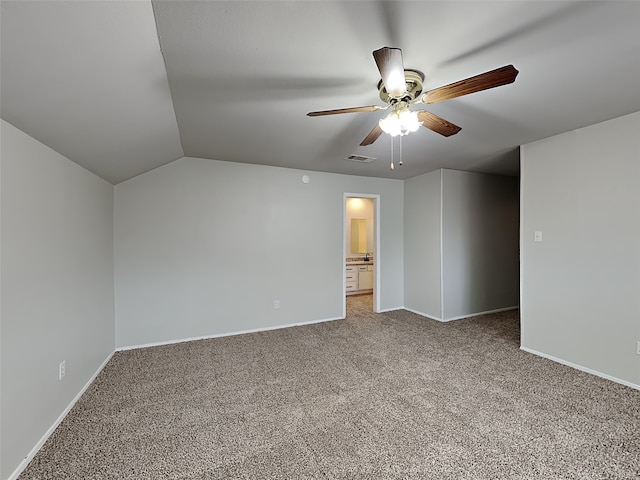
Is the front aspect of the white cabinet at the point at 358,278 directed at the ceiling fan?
yes

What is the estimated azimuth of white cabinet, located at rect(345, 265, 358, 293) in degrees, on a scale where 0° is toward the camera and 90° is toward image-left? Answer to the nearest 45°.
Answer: approximately 0°

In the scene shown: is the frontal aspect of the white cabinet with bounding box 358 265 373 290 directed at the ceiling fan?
yes

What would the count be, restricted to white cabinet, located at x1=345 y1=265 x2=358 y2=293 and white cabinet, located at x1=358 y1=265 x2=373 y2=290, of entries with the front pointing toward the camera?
2

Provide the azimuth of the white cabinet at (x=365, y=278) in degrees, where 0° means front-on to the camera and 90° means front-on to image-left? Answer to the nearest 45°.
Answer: approximately 0°
